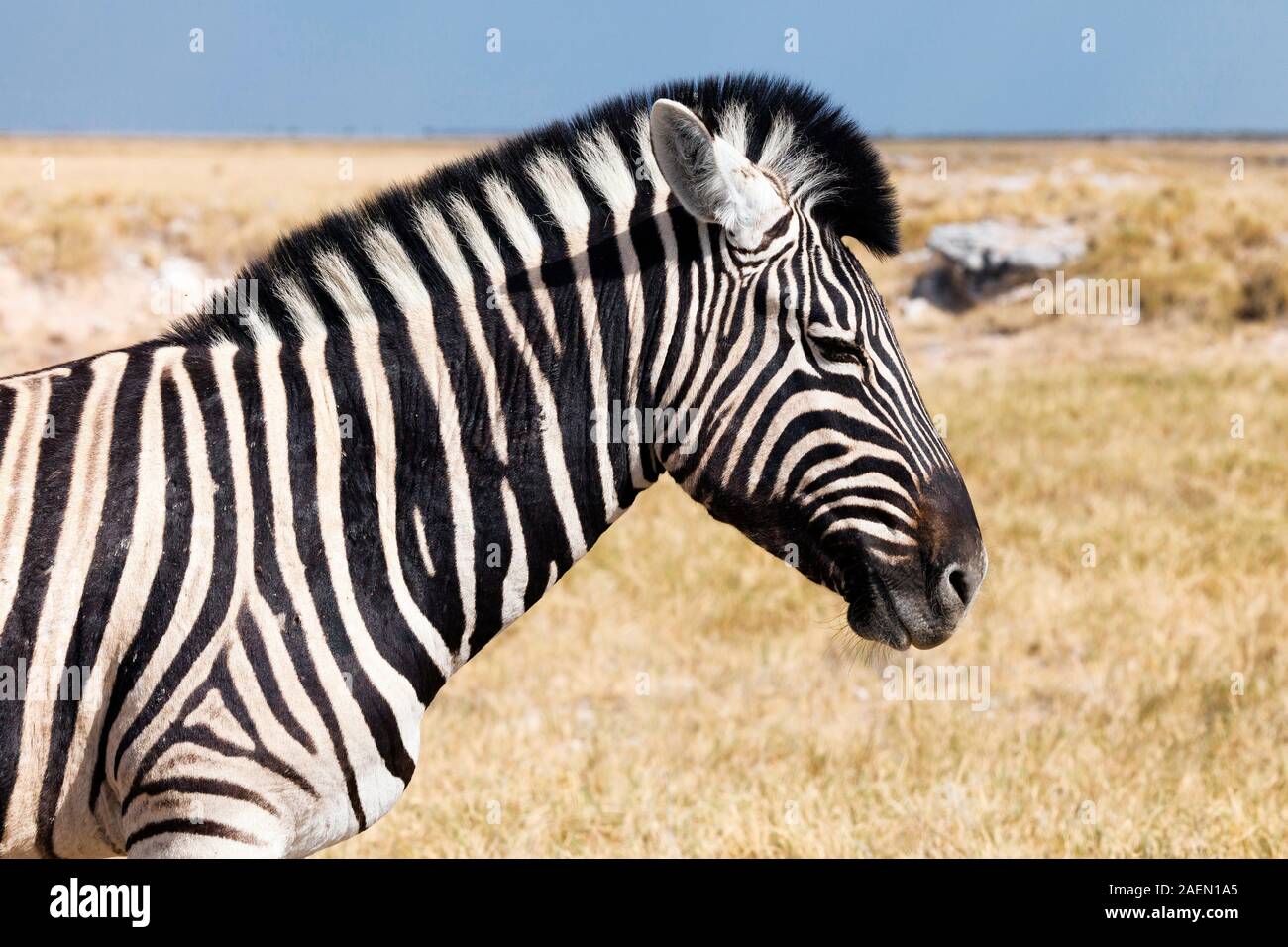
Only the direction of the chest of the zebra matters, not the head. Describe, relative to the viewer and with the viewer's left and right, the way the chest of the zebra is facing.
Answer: facing to the right of the viewer
